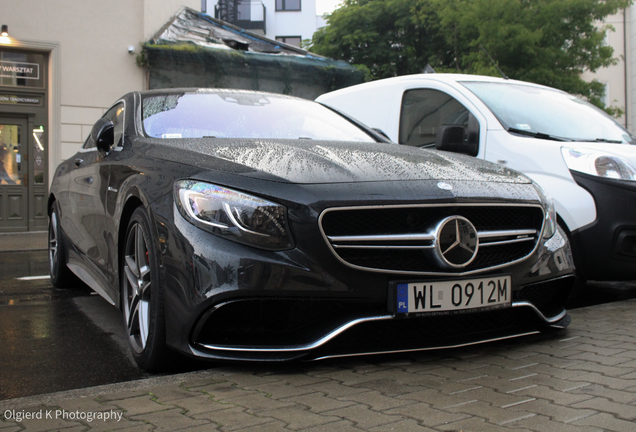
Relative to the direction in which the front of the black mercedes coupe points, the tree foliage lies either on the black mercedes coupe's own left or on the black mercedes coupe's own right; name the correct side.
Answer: on the black mercedes coupe's own left

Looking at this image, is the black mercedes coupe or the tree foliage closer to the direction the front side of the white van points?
the black mercedes coupe

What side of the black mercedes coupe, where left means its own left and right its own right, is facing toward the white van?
left

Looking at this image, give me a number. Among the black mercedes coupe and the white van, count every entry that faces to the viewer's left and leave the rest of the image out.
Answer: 0

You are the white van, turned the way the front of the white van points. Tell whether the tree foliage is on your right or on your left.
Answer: on your left

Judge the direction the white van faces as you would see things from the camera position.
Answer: facing the viewer and to the right of the viewer
